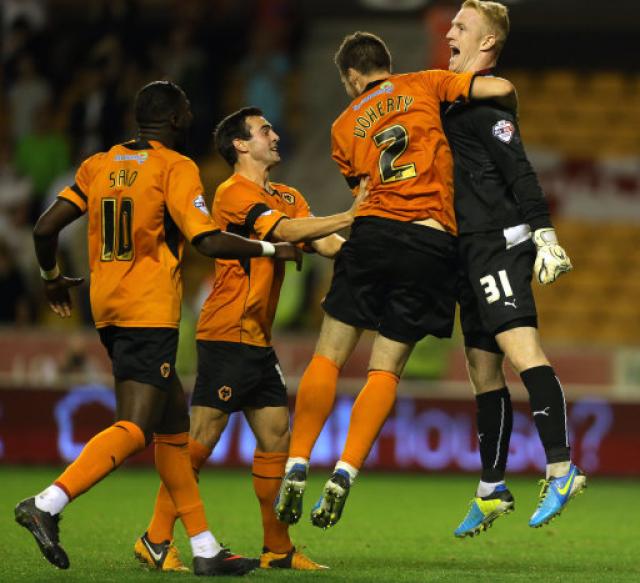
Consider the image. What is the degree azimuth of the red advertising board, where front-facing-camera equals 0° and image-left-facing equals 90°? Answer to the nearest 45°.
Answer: approximately 0°

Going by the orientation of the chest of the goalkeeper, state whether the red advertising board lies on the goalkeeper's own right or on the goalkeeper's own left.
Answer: on the goalkeeper's own right

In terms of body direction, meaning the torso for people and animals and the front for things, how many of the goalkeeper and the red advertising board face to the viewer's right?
0

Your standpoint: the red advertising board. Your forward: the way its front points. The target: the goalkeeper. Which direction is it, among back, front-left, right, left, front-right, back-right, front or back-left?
front

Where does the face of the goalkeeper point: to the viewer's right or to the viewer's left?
to the viewer's left

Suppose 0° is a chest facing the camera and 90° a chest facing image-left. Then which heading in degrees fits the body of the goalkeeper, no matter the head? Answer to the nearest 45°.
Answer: approximately 45°
